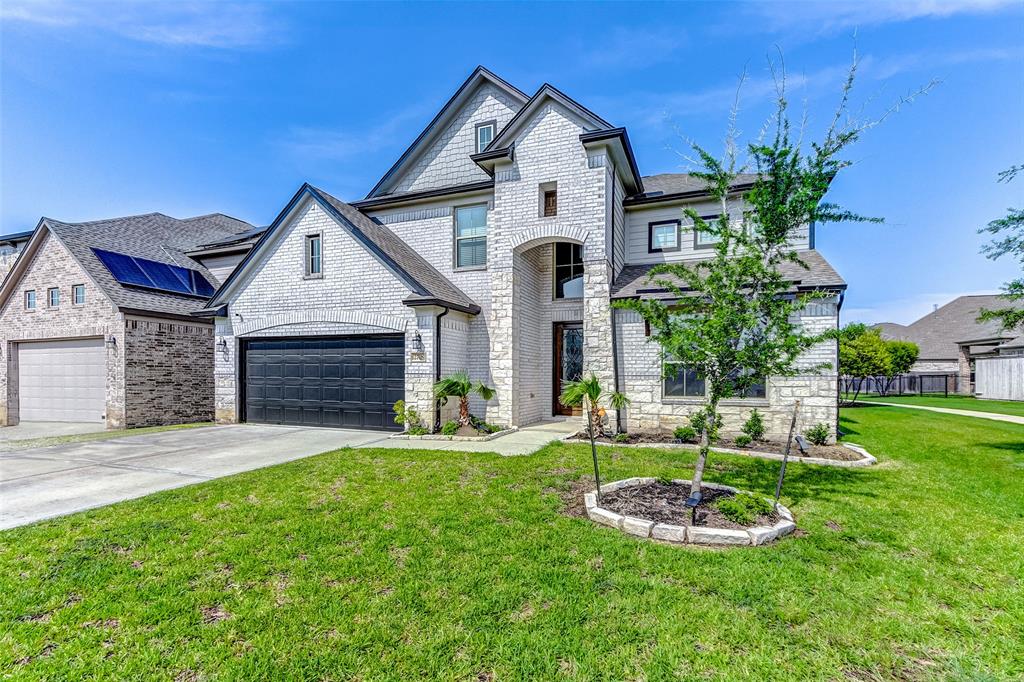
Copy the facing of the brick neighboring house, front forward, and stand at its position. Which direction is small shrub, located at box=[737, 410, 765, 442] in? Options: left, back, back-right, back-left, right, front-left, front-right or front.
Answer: left

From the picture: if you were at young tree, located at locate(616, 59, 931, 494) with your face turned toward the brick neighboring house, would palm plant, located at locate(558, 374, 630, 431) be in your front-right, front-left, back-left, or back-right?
front-right

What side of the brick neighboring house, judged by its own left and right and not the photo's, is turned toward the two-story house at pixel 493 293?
left

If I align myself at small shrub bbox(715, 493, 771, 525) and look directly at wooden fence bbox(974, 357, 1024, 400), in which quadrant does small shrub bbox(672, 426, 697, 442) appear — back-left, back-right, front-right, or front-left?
front-left

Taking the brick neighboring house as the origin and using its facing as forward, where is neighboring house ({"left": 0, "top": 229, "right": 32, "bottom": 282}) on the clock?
The neighboring house is roughly at 4 o'clock from the brick neighboring house.

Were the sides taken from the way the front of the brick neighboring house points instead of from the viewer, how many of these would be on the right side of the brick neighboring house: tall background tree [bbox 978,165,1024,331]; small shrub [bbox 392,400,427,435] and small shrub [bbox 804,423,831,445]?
0

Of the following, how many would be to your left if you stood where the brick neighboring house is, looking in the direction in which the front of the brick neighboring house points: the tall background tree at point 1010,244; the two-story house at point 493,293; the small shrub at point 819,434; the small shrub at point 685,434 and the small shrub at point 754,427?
5

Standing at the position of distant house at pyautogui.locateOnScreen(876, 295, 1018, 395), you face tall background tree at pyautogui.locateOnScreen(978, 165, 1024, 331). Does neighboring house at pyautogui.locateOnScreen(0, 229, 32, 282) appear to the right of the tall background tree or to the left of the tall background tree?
right

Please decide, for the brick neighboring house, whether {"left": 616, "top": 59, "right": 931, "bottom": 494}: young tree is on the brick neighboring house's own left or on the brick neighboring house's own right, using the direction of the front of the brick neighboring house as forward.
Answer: on the brick neighboring house's own left

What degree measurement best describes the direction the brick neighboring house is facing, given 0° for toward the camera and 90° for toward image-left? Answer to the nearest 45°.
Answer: approximately 45°

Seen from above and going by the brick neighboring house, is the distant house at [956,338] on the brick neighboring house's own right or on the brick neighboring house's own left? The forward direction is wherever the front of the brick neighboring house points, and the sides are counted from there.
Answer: on the brick neighboring house's own left

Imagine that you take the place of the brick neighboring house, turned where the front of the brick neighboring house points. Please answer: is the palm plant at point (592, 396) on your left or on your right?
on your left

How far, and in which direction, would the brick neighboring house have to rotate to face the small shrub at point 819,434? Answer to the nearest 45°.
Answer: approximately 90° to its left

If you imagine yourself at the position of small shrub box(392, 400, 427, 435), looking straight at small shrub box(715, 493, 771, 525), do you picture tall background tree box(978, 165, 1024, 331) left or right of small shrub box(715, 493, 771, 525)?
left

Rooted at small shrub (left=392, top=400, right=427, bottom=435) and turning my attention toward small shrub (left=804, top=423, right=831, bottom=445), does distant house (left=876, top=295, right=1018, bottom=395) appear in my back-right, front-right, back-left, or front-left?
front-left

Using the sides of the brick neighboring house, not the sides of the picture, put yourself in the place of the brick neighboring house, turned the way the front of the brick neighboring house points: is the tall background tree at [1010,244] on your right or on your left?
on your left

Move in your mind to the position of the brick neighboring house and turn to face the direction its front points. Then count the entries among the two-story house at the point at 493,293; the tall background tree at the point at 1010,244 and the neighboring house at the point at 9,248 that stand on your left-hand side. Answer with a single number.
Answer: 2

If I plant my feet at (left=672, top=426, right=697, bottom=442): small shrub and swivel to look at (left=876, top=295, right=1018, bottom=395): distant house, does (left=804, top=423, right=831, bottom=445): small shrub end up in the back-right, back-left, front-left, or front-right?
front-right
